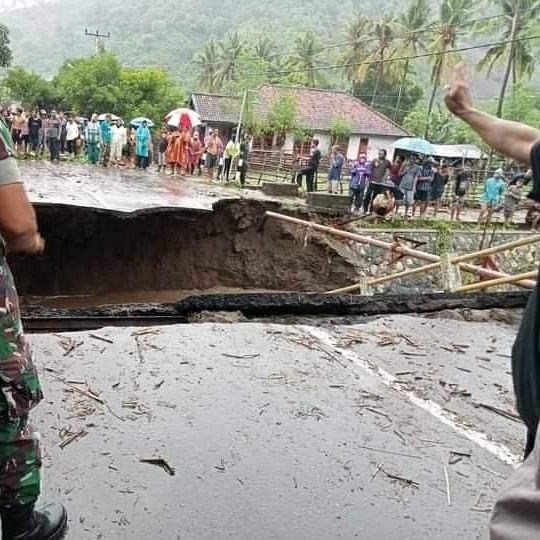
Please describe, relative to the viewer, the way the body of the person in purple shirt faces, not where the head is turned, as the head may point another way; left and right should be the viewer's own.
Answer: facing the viewer

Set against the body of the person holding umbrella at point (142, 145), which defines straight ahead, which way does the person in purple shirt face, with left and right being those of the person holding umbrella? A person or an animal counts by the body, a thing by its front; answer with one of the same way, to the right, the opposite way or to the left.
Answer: the same way

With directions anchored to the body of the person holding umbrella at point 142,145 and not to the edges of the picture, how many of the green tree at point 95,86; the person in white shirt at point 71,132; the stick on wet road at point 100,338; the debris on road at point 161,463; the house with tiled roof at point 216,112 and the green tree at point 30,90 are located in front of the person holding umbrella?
2

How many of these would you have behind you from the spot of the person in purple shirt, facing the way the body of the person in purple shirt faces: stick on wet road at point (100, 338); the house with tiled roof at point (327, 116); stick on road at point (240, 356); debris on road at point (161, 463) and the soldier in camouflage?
1

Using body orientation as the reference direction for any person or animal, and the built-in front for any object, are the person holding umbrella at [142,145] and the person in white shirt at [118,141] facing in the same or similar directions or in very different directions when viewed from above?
same or similar directions

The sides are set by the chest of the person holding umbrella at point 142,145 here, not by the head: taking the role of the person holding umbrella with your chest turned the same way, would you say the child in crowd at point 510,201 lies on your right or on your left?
on your left

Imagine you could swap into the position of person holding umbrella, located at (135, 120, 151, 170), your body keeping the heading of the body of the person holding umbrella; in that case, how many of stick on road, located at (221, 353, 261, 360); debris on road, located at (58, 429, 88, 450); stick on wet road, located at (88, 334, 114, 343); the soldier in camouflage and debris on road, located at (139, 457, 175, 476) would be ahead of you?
5

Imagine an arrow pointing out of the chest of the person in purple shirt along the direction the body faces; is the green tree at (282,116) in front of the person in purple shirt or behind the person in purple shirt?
behind

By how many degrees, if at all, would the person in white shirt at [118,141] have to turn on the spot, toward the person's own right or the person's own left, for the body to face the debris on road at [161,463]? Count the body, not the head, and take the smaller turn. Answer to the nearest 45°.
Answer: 0° — they already face it

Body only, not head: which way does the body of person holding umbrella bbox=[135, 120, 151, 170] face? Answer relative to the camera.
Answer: toward the camera

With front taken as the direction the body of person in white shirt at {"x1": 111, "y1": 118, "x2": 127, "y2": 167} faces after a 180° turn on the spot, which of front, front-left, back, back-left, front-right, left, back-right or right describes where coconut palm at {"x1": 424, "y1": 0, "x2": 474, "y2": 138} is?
front-right

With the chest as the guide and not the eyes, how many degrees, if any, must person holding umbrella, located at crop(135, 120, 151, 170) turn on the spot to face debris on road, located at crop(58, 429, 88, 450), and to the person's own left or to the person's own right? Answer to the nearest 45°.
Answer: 0° — they already face it

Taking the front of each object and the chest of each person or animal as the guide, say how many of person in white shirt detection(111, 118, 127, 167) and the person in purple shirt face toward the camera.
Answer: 2

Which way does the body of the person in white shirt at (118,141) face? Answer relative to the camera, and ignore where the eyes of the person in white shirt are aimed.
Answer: toward the camera

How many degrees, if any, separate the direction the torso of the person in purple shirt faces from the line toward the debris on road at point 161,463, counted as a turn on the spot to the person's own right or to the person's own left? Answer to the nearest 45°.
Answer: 0° — they already face it

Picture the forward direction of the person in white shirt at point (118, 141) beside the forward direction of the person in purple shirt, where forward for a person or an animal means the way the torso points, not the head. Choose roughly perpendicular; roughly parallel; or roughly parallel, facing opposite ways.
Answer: roughly parallel
